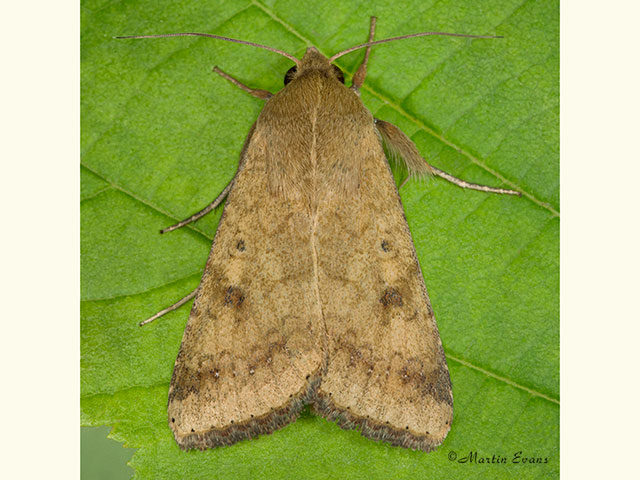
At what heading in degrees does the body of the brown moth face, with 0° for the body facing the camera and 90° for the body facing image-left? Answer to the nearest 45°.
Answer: approximately 180°
